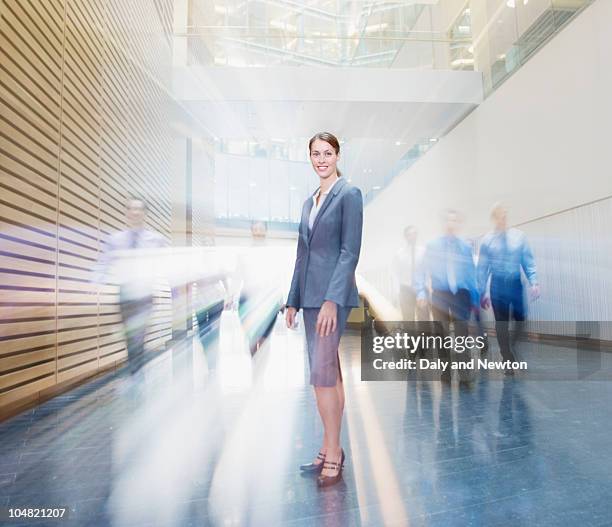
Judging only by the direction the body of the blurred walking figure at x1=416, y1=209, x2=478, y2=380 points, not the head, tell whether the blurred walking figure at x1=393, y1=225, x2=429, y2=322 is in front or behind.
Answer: behind

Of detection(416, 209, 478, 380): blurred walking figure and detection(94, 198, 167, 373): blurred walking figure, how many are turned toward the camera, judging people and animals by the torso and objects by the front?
2

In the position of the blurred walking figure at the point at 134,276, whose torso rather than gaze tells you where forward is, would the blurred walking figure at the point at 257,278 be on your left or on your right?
on your left

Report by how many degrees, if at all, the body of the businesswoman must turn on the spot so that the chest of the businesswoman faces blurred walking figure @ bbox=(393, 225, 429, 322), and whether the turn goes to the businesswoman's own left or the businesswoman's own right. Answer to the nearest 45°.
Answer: approximately 135° to the businesswoman's own right

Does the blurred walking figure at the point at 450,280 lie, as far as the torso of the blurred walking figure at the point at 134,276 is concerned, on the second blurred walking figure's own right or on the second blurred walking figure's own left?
on the second blurred walking figure's own left

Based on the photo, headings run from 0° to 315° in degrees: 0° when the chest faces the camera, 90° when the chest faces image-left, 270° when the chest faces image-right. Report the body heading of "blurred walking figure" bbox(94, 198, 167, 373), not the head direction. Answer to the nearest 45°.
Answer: approximately 0°

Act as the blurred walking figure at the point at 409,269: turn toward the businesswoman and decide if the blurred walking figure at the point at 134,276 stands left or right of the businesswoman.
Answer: right

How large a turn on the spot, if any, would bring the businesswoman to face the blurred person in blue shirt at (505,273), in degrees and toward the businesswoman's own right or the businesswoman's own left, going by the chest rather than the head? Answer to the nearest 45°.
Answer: approximately 180°

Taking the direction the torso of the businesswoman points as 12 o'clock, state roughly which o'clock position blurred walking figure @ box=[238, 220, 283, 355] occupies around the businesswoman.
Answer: The blurred walking figure is roughly at 4 o'clock from the businesswoman.

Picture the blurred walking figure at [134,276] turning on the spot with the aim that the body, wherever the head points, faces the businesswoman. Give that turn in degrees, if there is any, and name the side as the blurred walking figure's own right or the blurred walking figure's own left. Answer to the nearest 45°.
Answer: approximately 45° to the blurred walking figure's own left

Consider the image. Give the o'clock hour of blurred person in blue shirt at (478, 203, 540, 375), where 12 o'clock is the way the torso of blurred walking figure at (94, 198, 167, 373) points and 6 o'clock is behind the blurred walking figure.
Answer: The blurred person in blue shirt is roughly at 9 o'clock from the blurred walking figure.

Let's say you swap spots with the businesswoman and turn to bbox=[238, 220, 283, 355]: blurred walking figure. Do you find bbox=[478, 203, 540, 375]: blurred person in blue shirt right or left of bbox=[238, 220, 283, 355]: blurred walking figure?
right
